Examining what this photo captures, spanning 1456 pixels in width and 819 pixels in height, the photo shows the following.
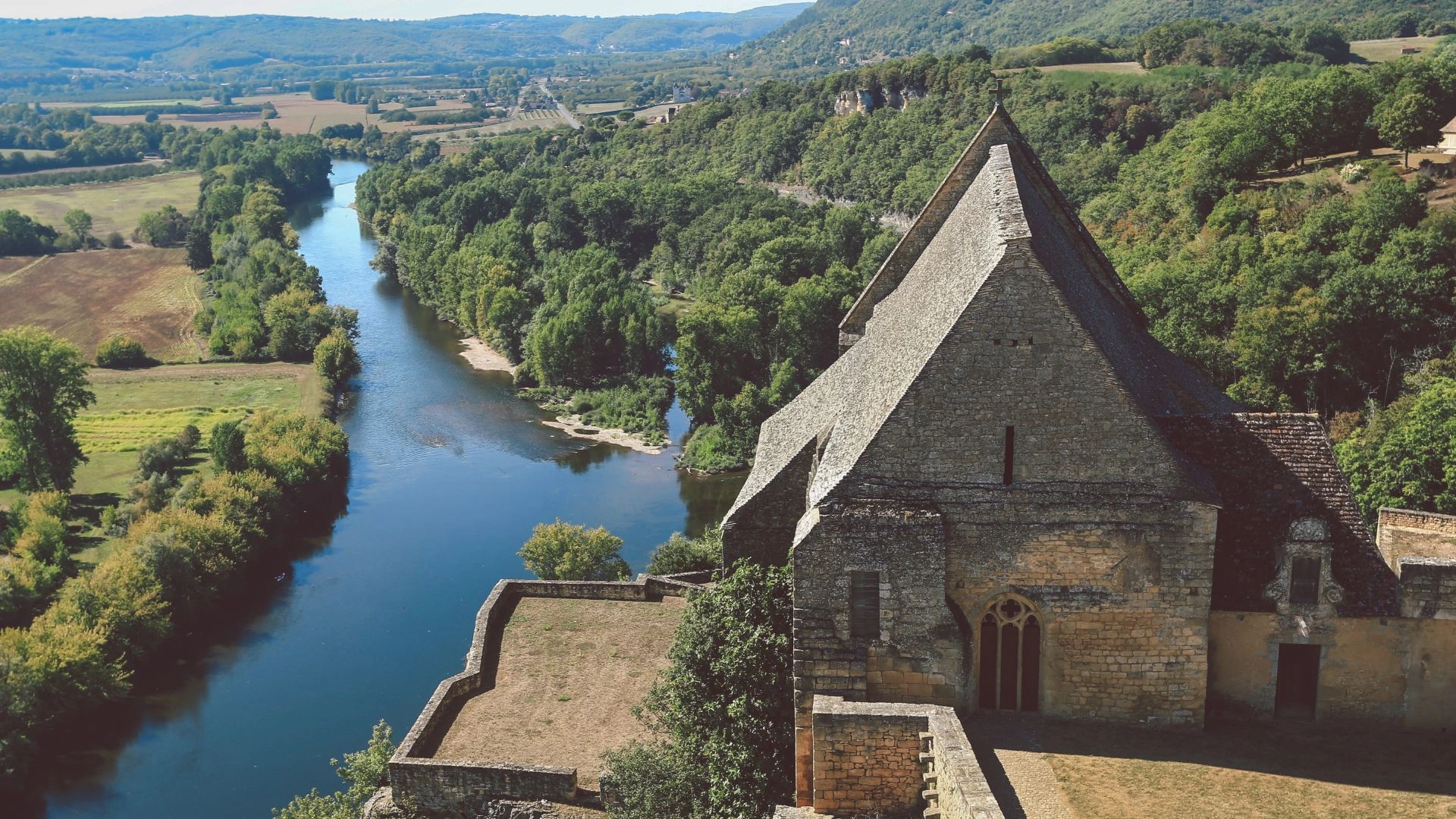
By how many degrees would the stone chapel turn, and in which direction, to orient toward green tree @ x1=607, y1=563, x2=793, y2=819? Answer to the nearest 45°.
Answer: approximately 90° to its right

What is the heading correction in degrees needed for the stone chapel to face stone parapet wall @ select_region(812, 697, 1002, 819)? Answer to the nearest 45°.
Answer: approximately 45° to its right

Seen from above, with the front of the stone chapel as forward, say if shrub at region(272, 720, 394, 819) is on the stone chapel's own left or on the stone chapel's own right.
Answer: on the stone chapel's own right

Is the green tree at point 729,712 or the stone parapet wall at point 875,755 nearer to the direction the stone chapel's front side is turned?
the stone parapet wall

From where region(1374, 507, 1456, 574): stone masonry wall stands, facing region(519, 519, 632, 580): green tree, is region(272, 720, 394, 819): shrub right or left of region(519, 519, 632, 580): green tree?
left

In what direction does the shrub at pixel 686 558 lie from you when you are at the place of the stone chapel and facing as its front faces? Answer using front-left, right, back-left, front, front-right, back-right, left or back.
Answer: back-right

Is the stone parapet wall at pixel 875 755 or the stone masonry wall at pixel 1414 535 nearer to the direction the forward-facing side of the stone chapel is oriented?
the stone parapet wall

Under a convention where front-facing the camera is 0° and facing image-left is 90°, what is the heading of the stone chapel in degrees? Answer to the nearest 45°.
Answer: approximately 0°

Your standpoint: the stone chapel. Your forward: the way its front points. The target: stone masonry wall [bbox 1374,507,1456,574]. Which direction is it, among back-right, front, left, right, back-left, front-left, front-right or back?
back-left

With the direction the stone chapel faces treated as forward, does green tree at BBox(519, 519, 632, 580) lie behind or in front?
behind
